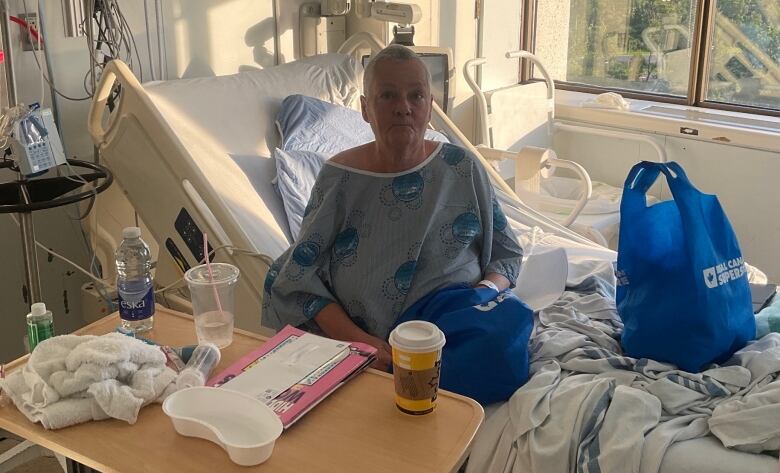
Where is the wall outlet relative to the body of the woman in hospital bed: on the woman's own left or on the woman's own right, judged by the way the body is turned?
on the woman's own right

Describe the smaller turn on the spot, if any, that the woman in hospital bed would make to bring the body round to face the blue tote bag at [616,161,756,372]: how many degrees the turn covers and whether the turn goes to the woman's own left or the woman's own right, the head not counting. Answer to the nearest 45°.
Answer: approximately 90° to the woman's own left

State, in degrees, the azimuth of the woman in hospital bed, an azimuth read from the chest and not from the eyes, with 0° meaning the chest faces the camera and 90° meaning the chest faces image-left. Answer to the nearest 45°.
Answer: approximately 0°

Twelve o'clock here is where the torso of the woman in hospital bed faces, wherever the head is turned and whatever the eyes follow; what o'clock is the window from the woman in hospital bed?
The window is roughly at 7 o'clock from the woman in hospital bed.

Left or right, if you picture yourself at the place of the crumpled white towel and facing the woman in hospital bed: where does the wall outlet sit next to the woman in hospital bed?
left

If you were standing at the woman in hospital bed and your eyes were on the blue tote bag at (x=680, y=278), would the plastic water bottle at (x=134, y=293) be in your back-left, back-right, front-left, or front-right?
back-right

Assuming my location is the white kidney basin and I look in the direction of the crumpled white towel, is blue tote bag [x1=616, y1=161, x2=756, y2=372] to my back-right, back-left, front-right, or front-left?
back-right

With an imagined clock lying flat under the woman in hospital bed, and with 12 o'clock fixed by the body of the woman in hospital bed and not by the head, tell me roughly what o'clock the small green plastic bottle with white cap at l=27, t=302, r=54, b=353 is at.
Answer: The small green plastic bottle with white cap is roughly at 2 o'clock from the woman in hospital bed.

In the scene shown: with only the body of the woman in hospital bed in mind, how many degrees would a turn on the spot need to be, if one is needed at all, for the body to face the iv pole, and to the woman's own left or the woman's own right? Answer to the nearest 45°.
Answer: approximately 90° to the woman's own right
